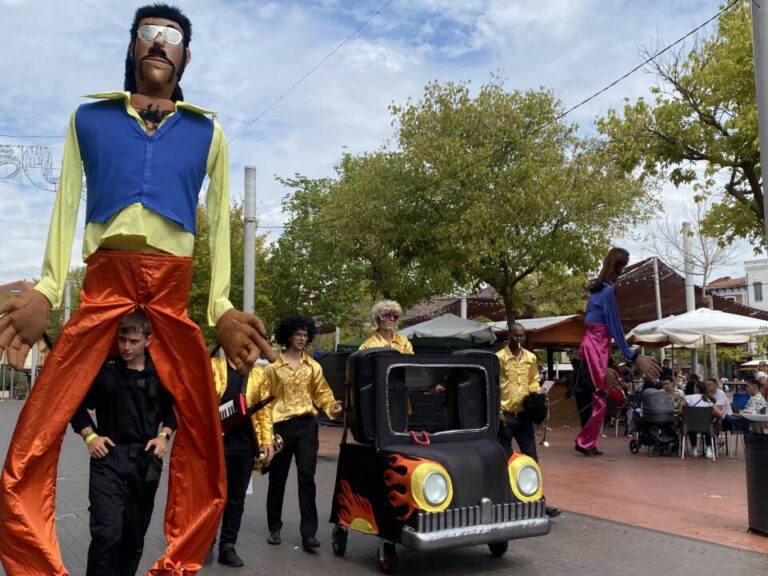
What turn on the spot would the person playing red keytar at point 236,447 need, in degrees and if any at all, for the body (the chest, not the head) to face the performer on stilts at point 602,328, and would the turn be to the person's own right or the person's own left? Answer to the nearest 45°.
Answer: approximately 90° to the person's own left

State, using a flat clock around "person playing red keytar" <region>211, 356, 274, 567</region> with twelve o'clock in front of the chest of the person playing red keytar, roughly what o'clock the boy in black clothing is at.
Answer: The boy in black clothing is roughly at 2 o'clock from the person playing red keytar.

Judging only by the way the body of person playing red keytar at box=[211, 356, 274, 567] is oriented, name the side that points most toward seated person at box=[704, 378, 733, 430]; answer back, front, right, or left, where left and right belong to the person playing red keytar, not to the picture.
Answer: left

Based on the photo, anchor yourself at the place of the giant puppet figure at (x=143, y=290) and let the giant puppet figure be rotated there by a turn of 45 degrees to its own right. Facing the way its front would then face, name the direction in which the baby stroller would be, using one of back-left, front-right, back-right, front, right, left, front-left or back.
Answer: back

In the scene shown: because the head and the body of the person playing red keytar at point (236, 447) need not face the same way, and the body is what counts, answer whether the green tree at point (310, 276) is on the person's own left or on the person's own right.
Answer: on the person's own left

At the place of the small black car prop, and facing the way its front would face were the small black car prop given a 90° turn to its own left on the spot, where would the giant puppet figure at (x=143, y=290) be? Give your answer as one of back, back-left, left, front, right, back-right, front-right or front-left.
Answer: back

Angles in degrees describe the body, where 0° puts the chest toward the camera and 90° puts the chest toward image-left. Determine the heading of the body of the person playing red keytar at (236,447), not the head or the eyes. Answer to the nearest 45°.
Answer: approximately 315°
